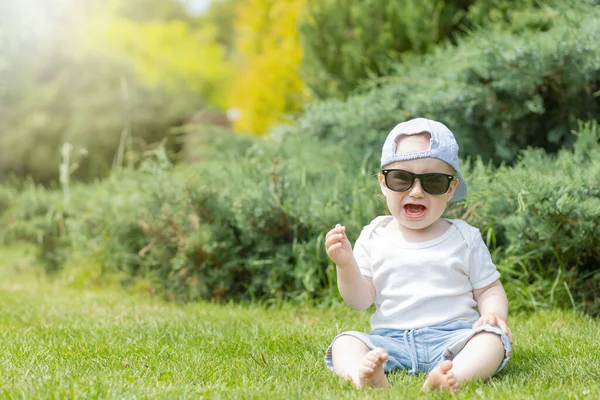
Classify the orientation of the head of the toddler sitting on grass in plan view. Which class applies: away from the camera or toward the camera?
toward the camera

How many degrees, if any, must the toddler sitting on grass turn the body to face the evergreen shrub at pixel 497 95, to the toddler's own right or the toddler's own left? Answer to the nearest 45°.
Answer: approximately 180°

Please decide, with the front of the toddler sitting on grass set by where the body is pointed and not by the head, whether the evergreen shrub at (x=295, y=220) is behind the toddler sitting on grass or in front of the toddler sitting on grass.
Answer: behind

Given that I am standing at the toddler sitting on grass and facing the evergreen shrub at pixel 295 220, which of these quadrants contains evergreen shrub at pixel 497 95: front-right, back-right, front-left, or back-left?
front-right

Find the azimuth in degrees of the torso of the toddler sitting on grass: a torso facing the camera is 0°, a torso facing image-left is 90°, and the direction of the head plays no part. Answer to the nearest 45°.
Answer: approximately 0°
